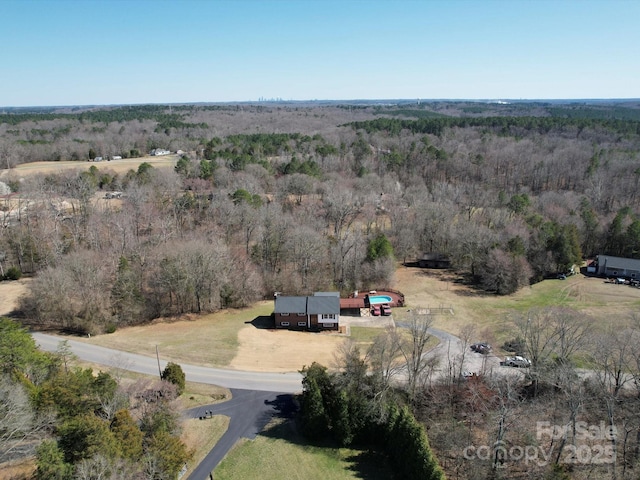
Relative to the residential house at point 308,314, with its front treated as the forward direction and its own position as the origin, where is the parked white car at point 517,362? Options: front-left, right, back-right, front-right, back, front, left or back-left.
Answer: front-left

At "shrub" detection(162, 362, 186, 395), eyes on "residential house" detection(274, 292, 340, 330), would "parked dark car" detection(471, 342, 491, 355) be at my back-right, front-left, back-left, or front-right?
front-right

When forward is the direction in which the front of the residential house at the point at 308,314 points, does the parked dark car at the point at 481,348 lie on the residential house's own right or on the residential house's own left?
on the residential house's own left

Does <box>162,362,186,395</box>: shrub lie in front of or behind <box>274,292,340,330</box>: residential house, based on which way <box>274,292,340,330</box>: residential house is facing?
in front

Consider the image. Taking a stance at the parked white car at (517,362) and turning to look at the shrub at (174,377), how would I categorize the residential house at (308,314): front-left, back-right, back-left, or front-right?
front-right

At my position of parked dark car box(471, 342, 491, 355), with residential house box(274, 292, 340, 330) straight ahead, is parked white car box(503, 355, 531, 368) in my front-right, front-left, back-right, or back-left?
back-left

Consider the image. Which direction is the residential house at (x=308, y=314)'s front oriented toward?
toward the camera
